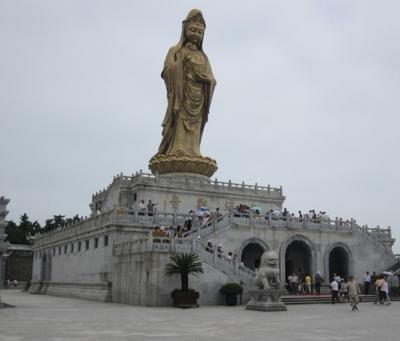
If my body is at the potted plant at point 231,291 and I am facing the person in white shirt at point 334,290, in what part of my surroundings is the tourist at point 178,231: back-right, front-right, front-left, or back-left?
back-left

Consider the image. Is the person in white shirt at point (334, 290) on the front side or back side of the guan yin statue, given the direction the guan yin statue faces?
on the front side

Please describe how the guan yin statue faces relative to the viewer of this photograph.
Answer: facing the viewer and to the right of the viewer

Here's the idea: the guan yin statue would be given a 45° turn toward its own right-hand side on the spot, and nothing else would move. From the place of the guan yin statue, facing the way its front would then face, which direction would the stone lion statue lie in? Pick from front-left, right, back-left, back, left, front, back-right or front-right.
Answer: front

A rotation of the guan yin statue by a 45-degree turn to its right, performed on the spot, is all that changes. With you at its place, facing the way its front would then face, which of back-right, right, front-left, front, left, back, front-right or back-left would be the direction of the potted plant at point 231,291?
front

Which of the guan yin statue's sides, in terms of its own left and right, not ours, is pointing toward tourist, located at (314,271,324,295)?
front

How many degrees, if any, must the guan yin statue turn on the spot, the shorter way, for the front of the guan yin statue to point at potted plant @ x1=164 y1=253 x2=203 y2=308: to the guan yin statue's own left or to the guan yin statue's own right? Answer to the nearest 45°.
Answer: approximately 45° to the guan yin statue's own right
